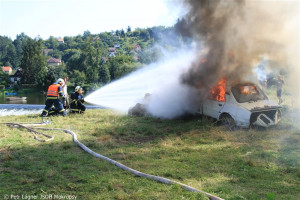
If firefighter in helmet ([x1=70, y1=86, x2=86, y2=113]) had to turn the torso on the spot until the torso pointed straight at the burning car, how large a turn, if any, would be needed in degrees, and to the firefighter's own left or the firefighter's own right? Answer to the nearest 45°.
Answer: approximately 45° to the firefighter's own right

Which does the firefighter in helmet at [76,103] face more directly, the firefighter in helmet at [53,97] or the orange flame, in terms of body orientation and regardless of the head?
the orange flame

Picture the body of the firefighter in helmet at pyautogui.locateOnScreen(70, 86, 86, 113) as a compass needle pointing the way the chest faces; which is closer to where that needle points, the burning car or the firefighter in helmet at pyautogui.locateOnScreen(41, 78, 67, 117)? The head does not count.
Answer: the burning car

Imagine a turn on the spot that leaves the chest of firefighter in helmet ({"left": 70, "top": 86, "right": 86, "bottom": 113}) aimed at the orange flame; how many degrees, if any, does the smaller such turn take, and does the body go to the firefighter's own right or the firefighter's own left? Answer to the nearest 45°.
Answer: approximately 45° to the firefighter's own right

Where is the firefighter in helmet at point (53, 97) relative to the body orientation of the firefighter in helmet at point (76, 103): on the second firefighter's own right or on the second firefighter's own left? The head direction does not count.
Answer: on the second firefighter's own right

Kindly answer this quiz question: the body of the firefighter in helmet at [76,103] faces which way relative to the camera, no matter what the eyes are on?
to the viewer's right
